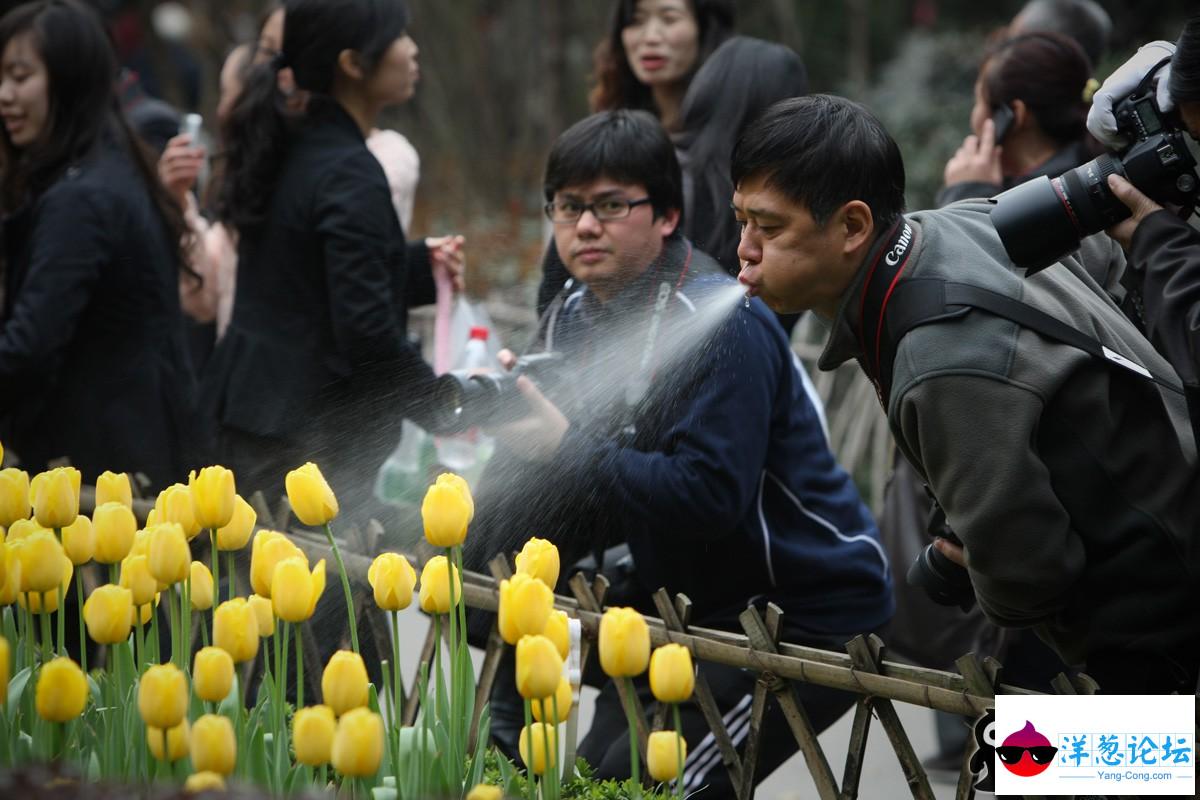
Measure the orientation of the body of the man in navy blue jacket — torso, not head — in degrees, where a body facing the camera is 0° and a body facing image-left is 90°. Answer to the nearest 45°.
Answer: approximately 45°

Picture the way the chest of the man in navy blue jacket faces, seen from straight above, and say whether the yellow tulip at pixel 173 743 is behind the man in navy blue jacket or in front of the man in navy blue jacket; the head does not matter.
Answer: in front

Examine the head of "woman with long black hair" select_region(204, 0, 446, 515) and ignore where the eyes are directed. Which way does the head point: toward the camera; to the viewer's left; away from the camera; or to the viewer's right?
to the viewer's right

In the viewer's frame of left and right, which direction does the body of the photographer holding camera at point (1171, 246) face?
facing to the left of the viewer

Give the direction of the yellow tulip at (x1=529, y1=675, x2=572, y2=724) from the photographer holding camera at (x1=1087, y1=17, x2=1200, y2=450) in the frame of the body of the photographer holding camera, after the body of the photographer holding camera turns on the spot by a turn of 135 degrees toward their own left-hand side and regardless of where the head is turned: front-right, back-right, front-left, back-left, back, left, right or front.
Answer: right

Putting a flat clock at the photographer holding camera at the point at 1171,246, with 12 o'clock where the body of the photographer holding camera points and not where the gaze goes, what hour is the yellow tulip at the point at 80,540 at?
The yellow tulip is roughly at 11 o'clock from the photographer holding camera.

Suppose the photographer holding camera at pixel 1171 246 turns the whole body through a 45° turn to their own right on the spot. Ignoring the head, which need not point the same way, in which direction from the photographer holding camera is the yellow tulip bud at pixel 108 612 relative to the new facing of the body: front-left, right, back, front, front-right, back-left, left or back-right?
left
